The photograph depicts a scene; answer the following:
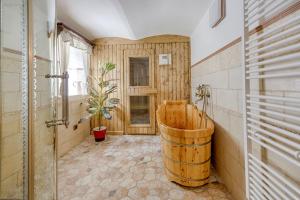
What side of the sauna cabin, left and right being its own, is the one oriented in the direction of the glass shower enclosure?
front

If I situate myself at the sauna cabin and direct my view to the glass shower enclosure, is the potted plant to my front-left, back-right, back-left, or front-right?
front-right

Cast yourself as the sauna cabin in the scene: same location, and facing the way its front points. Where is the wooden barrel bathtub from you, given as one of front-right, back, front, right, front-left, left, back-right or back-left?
front

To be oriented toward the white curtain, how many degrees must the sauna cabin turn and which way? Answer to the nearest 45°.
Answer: approximately 45° to its right

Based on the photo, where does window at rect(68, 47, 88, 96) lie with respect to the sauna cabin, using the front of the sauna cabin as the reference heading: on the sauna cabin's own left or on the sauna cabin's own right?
on the sauna cabin's own right

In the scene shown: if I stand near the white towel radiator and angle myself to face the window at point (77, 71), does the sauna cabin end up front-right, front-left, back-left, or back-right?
front-right

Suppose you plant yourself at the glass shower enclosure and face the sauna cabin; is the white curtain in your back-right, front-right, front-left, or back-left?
front-left

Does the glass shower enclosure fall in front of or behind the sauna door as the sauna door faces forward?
in front

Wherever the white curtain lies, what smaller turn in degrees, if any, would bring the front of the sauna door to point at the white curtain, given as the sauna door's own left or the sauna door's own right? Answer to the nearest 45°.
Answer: approximately 45° to the sauna door's own right

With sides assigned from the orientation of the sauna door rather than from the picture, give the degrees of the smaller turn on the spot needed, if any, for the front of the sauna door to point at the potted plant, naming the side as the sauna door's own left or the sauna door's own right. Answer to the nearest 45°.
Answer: approximately 45° to the sauna door's own right

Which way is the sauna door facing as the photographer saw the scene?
facing the viewer
